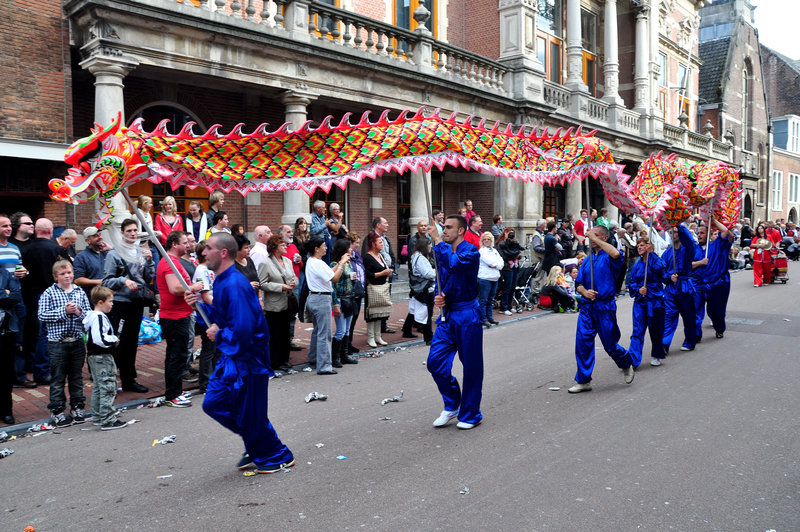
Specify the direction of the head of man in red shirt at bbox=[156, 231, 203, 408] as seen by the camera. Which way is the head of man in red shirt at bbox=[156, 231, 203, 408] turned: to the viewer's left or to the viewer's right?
to the viewer's right

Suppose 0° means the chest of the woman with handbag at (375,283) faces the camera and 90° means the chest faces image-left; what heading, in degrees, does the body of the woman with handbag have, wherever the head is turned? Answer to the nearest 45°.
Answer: approximately 315°

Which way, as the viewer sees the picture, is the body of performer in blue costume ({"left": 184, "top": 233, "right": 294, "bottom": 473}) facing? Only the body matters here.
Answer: to the viewer's left

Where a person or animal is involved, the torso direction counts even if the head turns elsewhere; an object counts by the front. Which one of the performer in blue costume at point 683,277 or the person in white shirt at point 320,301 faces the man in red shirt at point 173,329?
the performer in blue costume

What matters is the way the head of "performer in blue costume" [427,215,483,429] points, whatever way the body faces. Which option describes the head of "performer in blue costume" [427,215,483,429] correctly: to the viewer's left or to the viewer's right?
to the viewer's left

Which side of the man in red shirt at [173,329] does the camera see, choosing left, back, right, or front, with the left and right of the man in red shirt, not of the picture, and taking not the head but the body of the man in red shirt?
right

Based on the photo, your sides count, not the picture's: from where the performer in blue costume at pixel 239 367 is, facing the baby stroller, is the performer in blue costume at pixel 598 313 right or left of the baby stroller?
right

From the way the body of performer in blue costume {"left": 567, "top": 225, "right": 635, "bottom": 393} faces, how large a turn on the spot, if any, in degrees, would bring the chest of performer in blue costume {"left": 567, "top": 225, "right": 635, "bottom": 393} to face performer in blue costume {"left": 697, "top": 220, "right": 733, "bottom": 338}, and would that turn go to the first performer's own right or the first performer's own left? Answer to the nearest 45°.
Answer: approximately 180°

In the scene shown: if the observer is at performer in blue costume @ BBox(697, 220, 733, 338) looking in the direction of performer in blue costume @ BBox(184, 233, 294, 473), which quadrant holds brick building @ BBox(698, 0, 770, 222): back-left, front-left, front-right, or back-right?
back-right

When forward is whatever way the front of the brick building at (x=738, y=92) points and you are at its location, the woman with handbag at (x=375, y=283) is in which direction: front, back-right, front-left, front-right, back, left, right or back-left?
front-right

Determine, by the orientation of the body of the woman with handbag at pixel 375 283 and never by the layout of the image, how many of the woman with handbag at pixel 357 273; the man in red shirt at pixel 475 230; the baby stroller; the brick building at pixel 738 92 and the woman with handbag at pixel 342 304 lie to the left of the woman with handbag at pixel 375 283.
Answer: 3

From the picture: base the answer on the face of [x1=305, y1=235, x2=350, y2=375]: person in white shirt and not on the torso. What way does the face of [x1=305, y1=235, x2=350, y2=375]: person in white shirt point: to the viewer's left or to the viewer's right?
to the viewer's right

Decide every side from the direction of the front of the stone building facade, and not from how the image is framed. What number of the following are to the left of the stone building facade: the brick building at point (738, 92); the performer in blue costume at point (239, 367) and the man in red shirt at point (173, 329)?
1

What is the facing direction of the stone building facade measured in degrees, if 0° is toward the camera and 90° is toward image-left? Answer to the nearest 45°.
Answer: approximately 315°
